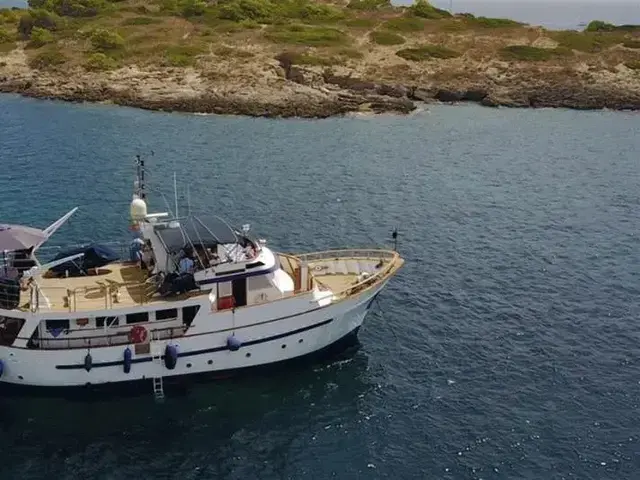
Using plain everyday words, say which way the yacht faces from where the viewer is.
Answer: facing to the right of the viewer
